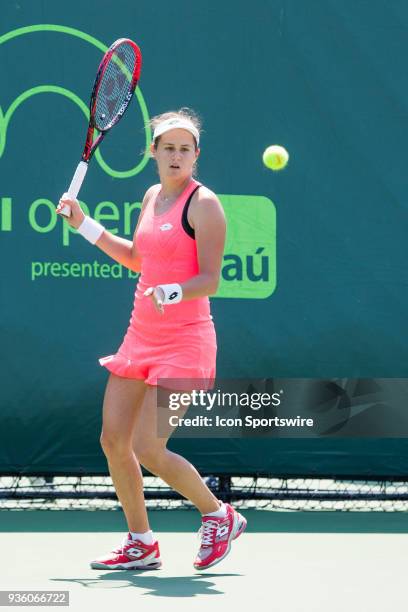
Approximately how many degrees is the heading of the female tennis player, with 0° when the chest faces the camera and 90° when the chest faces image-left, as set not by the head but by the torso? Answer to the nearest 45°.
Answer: approximately 45°
